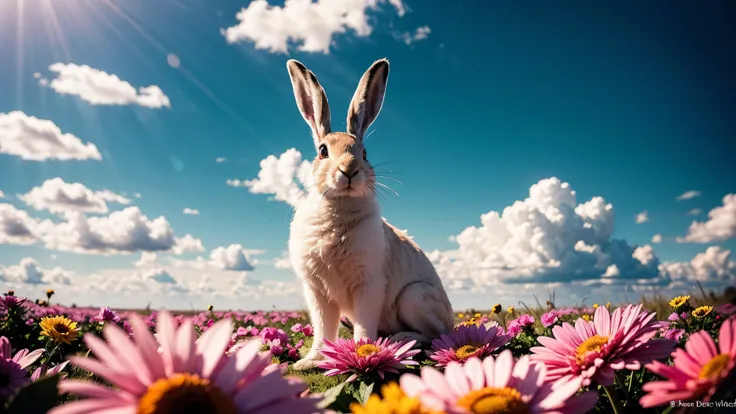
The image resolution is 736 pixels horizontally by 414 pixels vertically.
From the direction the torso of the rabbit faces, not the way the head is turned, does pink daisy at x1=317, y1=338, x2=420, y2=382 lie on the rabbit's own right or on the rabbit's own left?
on the rabbit's own left

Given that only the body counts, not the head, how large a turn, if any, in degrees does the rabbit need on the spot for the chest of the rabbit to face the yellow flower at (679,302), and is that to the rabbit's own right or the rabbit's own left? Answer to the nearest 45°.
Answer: approximately 135° to the rabbit's own left

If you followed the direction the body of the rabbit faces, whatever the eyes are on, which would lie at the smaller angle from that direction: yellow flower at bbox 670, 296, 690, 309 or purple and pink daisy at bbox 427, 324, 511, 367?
the purple and pink daisy

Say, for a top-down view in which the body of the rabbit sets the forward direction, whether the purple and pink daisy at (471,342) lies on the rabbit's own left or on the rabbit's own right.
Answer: on the rabbit's own left

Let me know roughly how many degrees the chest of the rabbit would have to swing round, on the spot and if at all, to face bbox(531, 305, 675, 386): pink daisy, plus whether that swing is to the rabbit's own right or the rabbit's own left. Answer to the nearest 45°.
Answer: approximately 45° to the rabbit's own left

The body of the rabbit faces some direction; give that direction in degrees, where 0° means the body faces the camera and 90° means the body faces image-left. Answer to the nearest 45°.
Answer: approximately 45°
